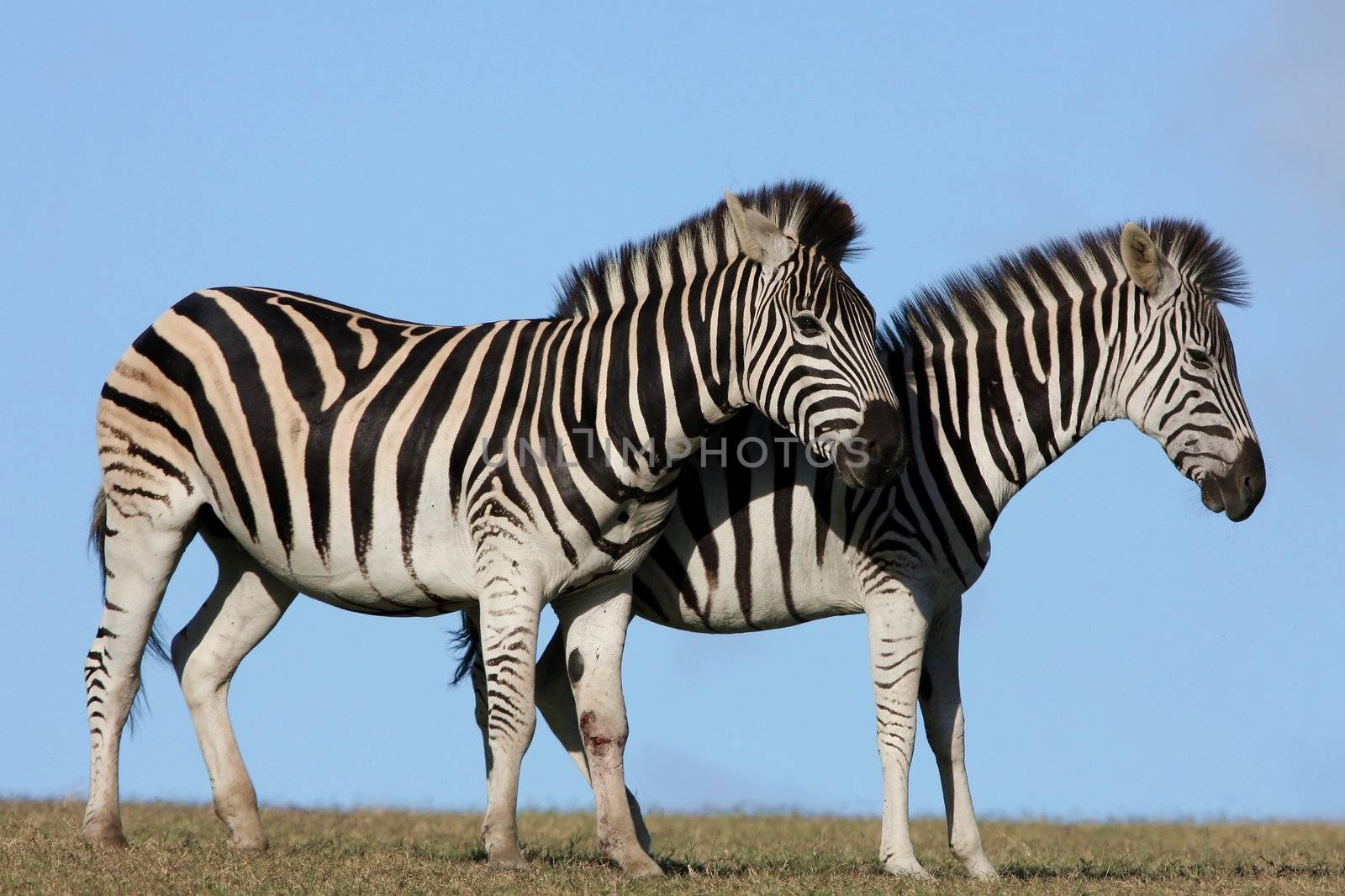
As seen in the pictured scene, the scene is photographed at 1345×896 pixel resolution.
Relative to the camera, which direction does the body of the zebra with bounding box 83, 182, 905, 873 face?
to the viewer's right

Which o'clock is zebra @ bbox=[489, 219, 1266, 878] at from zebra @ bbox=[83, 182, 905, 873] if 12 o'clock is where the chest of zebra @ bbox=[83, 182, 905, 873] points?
zebra @ bbox=[489, 219, 1266, 878] is roughly at 12 o'clock from zebra @ bbox=[83, 182, 905, 873].

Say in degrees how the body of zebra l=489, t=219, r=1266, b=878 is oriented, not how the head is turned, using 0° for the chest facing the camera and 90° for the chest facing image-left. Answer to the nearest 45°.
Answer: approximately 270°

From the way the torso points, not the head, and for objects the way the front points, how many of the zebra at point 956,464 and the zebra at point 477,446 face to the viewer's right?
2

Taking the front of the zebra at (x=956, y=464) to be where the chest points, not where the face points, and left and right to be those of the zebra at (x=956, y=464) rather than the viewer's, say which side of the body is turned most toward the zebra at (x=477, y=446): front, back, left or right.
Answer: back
